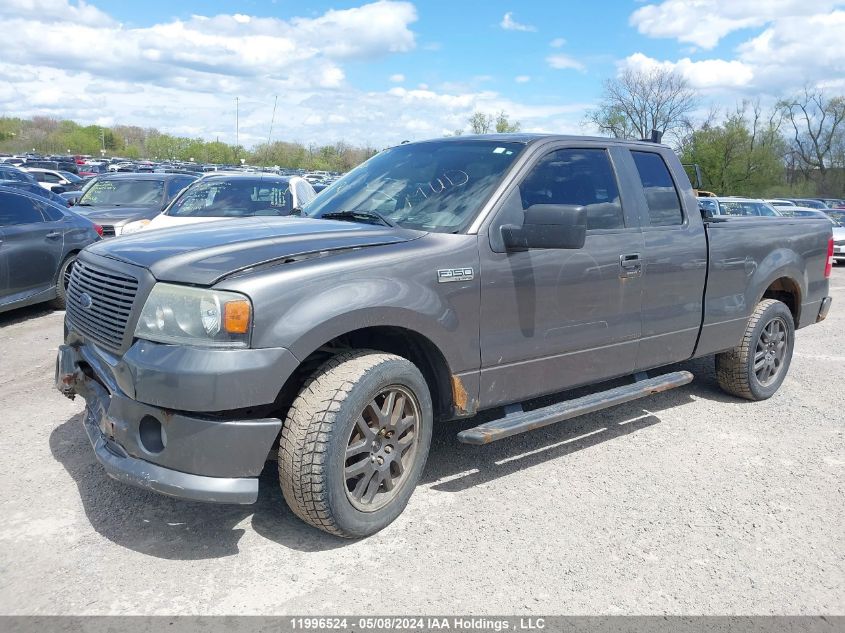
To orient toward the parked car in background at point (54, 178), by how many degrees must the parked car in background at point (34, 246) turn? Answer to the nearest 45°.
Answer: approximately 135° to its right

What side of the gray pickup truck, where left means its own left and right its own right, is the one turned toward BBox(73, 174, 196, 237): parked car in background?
right

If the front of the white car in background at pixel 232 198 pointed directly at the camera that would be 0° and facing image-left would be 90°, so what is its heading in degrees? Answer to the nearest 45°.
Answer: approximately 45°

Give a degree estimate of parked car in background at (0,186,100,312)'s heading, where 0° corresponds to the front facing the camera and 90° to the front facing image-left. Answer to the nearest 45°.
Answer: approximately 45°

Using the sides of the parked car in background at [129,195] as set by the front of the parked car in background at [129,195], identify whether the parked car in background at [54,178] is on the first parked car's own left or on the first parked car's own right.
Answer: on the first parked car's own right

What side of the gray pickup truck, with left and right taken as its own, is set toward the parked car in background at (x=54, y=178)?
right

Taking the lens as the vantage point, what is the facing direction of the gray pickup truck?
facing the viewer and to the left of the viewer
